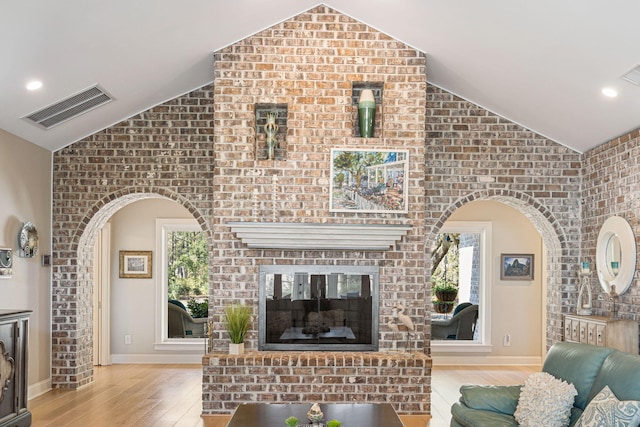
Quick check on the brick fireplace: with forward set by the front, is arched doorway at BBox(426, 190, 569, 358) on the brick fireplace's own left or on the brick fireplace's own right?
on the brick fireplace's own left

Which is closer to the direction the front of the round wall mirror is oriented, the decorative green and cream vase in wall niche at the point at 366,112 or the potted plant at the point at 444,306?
the decorative green and cream vase in wall niche

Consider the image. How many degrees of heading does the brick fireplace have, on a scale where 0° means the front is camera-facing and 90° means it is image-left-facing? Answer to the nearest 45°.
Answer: approximately 0°

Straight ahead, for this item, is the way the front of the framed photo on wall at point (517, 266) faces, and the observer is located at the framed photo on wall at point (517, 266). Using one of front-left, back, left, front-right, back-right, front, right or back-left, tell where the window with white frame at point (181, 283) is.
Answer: right

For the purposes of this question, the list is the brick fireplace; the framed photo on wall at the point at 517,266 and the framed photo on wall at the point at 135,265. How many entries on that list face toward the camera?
3

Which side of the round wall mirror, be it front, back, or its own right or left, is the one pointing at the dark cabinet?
front
